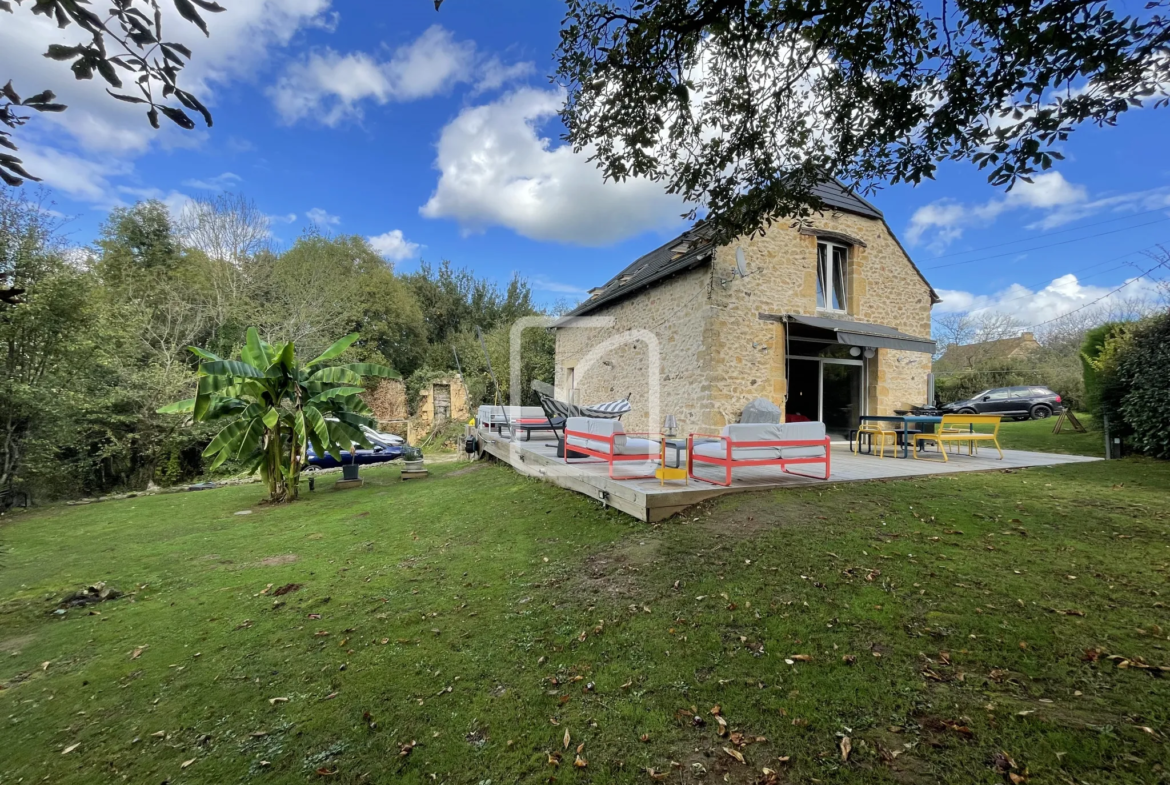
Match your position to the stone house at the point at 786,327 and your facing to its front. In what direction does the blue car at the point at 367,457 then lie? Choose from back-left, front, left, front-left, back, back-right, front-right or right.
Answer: back-right

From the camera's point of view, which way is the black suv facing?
to the viewer's left

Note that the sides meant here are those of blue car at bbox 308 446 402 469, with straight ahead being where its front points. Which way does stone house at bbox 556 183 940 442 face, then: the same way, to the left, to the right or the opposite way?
to the right

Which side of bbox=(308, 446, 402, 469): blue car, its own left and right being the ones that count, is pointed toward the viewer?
right
